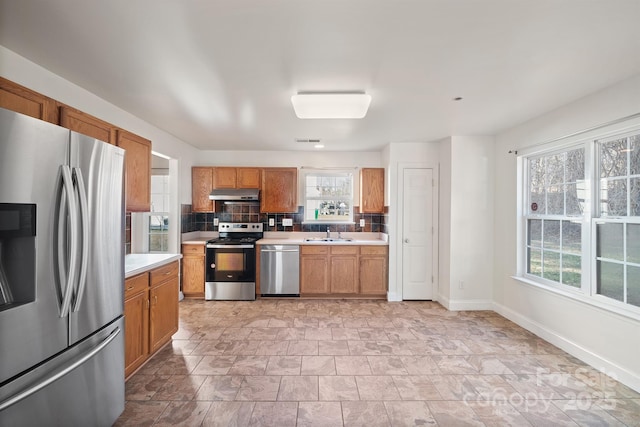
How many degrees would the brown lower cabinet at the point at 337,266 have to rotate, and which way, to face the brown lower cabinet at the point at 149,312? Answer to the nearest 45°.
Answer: approximately 45° to its right

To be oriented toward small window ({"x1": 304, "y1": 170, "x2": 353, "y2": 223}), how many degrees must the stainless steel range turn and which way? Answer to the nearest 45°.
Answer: approximately 90° to its left

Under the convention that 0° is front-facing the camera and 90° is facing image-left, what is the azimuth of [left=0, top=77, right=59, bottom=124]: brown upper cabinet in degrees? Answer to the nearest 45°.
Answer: approximately 315°

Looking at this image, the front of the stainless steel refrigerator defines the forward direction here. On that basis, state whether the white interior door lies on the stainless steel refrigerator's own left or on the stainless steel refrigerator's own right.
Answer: on the stainless steel refrigerator's own left

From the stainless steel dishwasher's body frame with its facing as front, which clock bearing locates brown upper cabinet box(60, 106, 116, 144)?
The brown upper cabinet is roughly at 1 o'clock from the stainless steel dishwasher.
